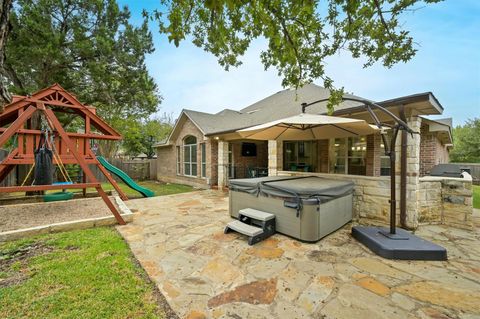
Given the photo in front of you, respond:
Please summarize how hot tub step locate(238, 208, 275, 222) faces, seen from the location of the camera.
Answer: facing the viewer and to the left of the viewer

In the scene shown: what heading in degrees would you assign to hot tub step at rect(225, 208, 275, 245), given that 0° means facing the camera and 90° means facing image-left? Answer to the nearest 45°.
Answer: approximately 45°

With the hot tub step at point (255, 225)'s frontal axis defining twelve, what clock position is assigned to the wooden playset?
The wooden playset is roughly at 2 o'clock from the hot tub step.

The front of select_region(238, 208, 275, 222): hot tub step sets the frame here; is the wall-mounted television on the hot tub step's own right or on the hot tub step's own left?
on the hot tub step's own right

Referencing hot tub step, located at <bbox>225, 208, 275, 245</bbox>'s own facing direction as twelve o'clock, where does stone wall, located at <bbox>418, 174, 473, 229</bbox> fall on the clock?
The stone wall is roughly at 7 o'clock from the hot tub step.

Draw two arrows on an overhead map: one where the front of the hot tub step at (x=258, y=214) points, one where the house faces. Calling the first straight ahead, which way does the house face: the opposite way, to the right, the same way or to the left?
the opposite way

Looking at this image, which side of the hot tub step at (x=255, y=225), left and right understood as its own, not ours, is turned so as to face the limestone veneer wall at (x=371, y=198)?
back

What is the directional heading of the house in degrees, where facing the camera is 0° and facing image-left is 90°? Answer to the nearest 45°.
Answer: approximately 225°

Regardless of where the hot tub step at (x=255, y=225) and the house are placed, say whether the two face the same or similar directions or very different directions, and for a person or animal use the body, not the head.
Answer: very different directions

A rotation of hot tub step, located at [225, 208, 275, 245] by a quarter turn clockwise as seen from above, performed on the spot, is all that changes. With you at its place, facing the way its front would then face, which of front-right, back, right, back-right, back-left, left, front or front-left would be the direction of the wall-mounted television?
front-right
